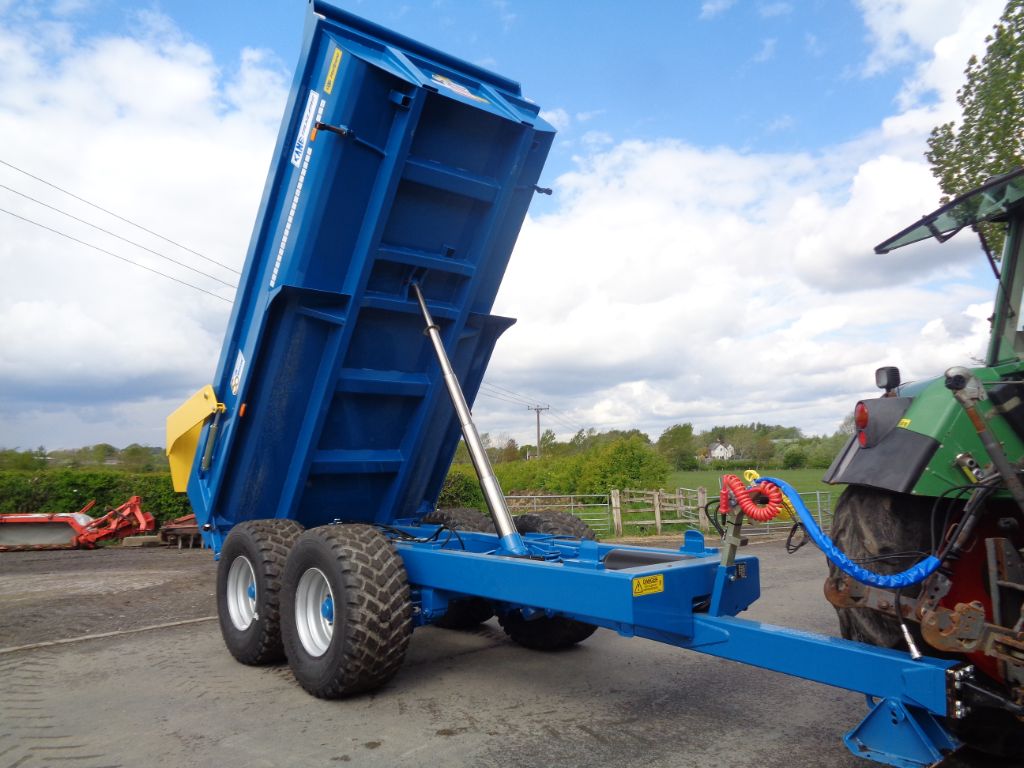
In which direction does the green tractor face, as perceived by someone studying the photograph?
facing away from the viewer and to the right of the viewer

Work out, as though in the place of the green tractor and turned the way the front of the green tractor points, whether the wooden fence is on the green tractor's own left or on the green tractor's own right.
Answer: on the green tractor's own left

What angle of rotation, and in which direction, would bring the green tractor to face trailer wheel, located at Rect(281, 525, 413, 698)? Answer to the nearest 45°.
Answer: approximately 135° to its left

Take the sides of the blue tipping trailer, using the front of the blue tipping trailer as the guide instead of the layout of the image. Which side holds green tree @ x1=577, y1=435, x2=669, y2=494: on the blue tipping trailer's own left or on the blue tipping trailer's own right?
on the blue tipping trailer's own left

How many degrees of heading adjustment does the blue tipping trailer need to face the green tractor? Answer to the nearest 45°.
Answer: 0° — it already faces it

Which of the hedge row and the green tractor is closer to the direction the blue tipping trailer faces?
the green tractor

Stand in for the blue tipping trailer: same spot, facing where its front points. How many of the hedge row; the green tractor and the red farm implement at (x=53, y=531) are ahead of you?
1

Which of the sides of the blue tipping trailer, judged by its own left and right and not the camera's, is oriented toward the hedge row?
back

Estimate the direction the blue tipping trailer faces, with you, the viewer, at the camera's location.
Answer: facing the viewer and to the right of the viewer

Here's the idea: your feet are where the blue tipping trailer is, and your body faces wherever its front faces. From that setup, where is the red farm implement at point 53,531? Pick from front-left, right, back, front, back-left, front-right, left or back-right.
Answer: back

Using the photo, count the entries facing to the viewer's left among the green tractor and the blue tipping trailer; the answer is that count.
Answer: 0
